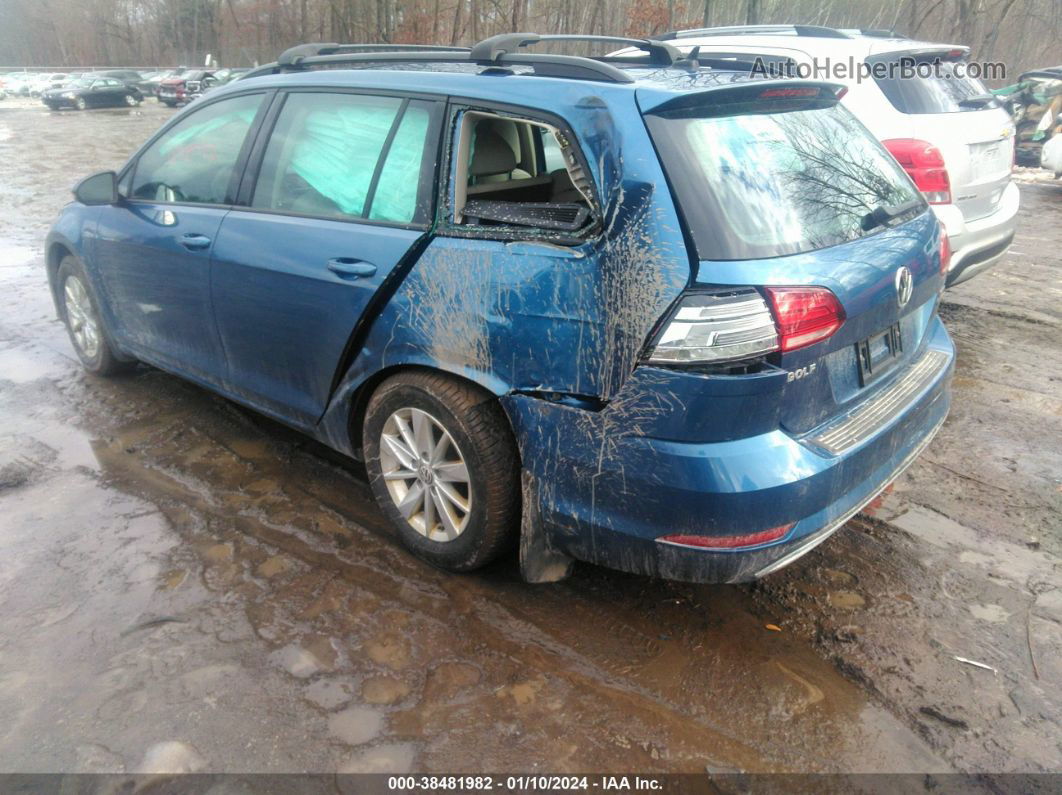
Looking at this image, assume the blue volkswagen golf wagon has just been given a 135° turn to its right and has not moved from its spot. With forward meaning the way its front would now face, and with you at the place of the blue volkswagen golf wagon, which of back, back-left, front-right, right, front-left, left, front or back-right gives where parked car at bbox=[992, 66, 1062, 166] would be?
front-left

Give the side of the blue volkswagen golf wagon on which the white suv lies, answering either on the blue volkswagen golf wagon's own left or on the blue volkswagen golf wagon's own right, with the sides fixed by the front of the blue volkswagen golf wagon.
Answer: on the blue volkswagen golf wagon's own right

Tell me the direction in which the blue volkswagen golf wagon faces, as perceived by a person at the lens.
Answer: facing away from the viewer and to the left of the viewer

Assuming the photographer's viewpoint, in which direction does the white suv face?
facing away from the viewer and to the left of the viewer

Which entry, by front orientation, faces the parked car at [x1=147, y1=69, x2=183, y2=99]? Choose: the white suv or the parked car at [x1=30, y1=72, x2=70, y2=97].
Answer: the white suv
